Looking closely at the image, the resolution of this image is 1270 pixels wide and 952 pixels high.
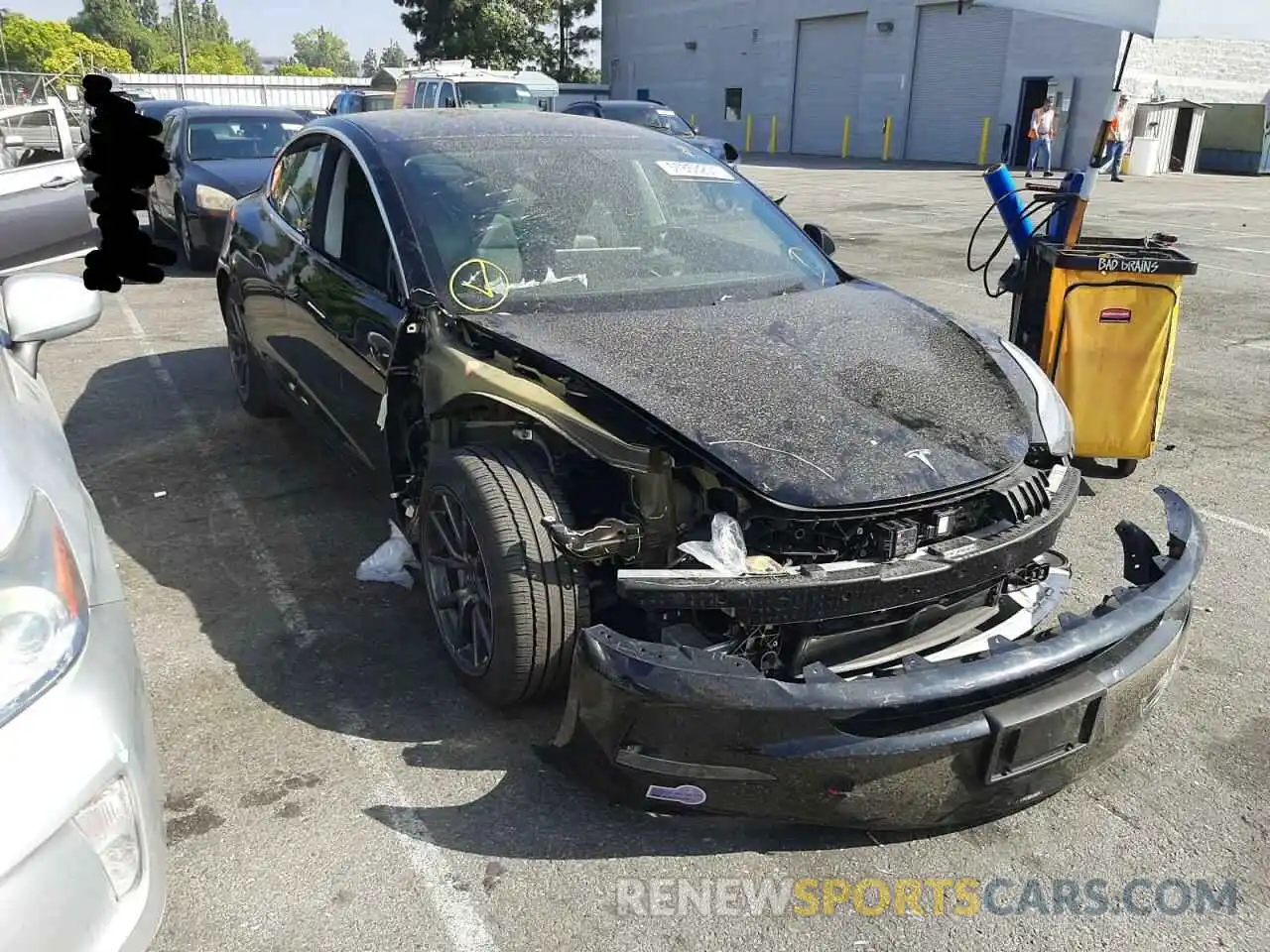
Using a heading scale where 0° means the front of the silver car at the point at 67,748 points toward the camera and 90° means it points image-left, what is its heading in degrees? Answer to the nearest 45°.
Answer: approximately 0°

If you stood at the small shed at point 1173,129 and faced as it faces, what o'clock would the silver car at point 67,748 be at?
The silver car is roughly at 12 o'clock from the small shed.

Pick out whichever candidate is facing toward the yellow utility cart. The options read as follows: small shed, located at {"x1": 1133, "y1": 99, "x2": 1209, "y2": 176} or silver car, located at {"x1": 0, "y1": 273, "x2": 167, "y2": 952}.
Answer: the small shed

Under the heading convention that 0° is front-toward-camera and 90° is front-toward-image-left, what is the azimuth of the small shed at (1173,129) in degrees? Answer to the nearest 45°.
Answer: approximately 0°

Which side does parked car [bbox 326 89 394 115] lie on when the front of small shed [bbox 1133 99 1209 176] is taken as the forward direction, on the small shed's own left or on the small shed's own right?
on the small shed's own right

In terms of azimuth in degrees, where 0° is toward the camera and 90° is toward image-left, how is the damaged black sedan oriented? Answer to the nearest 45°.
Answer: approximately 315°

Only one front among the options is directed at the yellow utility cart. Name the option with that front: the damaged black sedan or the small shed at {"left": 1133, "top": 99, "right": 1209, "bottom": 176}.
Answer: the small shed

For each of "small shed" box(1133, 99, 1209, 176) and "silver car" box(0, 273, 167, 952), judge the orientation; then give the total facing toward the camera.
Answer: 2
